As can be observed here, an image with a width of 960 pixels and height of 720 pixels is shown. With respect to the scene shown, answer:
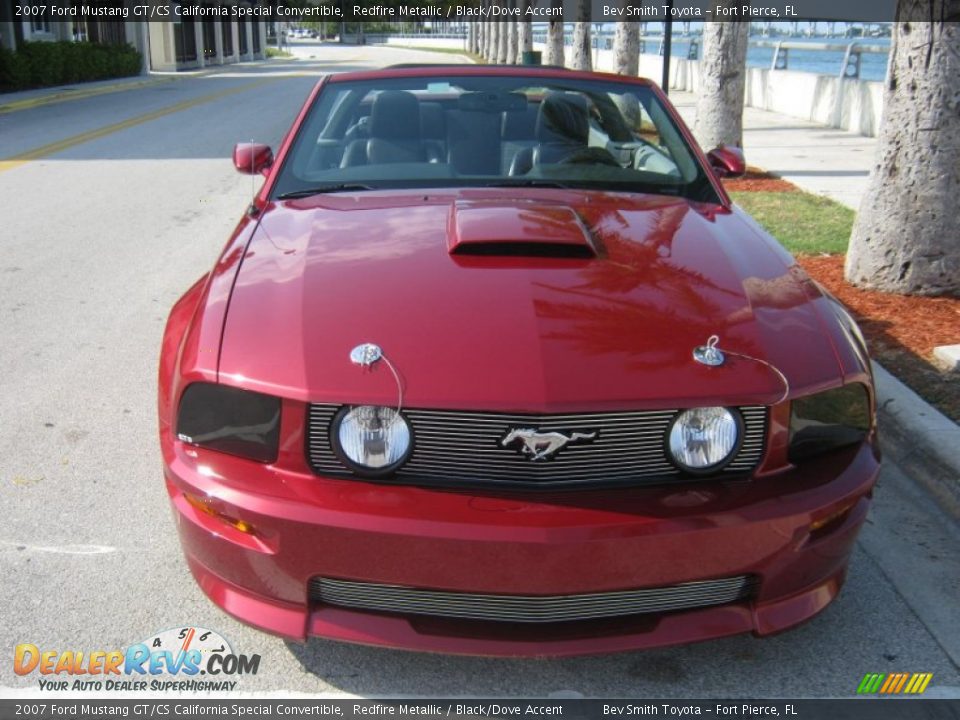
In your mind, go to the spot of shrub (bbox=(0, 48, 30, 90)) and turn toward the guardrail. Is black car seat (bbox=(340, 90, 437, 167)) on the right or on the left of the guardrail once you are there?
right

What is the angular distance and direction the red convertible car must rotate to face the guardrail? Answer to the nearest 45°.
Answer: approximately 180°

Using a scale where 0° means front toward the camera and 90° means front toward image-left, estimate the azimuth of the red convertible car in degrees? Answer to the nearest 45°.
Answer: approximately 0°

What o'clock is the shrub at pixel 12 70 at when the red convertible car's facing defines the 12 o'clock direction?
The shrub is roughly at 5 o'clock from the red convertible car.

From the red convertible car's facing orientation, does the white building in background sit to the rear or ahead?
to the rear

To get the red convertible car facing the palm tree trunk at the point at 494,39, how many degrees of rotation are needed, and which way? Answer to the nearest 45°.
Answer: approximately 180°
